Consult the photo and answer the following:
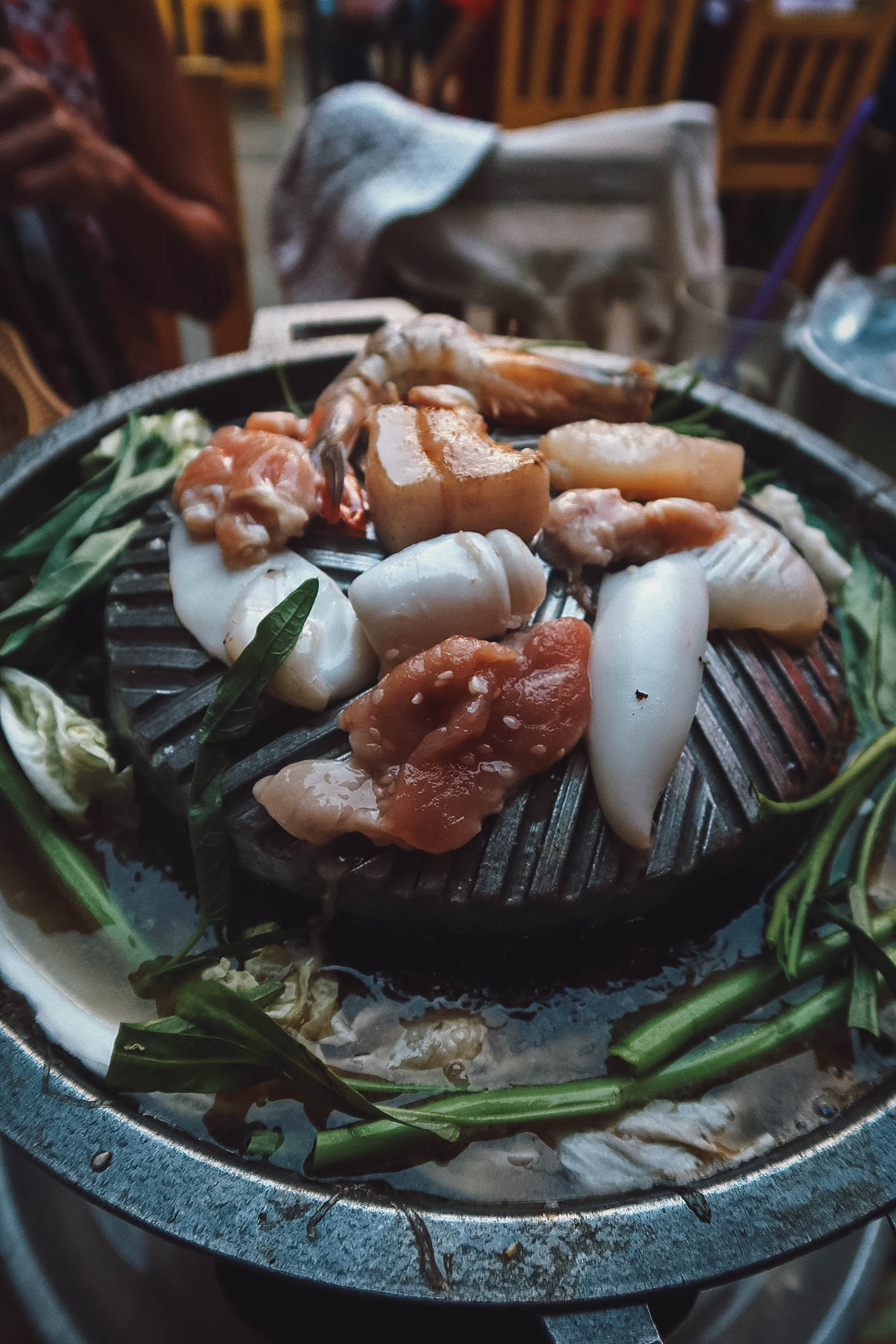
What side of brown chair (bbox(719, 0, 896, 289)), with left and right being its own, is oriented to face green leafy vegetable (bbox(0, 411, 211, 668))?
back

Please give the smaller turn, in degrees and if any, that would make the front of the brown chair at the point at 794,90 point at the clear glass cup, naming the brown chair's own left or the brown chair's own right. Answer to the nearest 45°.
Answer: approximately 180°

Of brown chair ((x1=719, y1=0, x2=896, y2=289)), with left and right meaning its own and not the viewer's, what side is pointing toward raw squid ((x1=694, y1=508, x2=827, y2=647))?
back

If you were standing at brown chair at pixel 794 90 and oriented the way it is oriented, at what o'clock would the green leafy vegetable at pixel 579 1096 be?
The green leafy vegetable is roughly at 6 o'clock from the brown chair.

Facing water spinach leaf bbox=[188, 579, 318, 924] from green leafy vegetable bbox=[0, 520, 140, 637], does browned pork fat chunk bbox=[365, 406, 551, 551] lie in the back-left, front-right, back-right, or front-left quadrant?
front-left

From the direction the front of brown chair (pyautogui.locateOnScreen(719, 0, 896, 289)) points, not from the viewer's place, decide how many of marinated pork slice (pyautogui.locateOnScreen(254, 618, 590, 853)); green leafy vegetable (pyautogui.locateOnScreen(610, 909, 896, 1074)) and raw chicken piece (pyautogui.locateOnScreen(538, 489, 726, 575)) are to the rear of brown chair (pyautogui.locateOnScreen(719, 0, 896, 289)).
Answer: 3

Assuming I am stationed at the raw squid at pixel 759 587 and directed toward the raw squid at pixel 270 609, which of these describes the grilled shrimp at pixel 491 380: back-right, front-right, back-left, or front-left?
front-right

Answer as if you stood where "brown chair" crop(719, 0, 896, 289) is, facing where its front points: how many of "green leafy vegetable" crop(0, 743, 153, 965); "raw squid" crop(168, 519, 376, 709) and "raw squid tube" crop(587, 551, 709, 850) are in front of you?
0

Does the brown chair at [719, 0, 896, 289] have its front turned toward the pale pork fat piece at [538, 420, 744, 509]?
no

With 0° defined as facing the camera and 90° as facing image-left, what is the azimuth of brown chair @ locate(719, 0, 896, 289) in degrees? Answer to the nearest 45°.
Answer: approximately 180°
